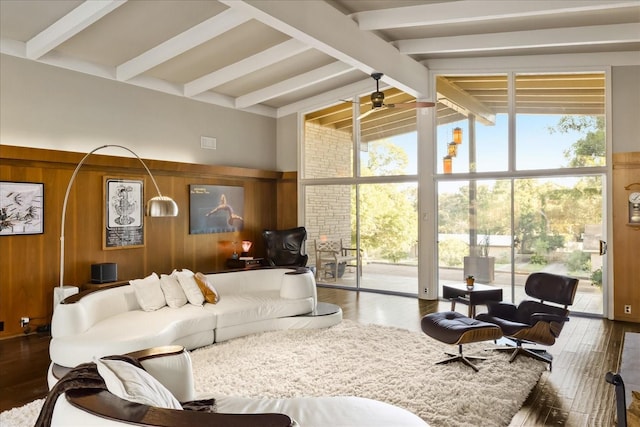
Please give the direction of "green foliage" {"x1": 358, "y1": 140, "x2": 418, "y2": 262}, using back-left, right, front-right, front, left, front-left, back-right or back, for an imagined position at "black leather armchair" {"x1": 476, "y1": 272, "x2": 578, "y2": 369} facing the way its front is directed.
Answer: right

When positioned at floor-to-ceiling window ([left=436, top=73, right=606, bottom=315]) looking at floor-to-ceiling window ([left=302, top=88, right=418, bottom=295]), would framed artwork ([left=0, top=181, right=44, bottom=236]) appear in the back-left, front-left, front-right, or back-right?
front-left

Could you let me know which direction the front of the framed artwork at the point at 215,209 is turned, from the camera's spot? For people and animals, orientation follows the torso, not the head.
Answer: facing the viewer and to the right of the viewer

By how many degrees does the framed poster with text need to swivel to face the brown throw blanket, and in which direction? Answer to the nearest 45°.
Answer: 0° — it already faces it

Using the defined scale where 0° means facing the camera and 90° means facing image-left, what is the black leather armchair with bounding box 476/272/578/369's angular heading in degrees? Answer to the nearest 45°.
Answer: approximately 45°

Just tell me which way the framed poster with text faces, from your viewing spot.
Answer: facing the viewer

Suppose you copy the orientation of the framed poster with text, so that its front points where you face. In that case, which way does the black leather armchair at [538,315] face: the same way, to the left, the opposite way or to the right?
to the right

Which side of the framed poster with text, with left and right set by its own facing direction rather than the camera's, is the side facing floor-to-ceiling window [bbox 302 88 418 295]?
left

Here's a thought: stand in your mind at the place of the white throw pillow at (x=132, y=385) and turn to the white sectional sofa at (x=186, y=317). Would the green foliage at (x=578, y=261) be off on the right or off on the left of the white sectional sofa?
right

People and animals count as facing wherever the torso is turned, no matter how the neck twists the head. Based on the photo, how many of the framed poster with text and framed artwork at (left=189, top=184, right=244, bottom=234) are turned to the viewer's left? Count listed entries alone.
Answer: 0

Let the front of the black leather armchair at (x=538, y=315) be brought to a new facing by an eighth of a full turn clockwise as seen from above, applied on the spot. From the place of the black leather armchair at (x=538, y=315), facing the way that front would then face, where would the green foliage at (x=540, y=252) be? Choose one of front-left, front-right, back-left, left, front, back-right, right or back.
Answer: right

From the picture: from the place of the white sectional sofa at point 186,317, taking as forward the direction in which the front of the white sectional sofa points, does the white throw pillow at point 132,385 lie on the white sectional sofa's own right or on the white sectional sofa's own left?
on the white sectional sofa's own right

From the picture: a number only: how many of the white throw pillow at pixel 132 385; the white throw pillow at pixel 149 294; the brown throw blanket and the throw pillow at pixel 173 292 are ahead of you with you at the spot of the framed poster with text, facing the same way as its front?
4

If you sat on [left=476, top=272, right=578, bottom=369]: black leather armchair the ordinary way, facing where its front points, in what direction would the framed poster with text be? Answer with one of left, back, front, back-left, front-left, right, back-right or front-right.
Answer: front-right

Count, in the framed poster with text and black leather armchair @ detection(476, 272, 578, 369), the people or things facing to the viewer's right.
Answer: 0
